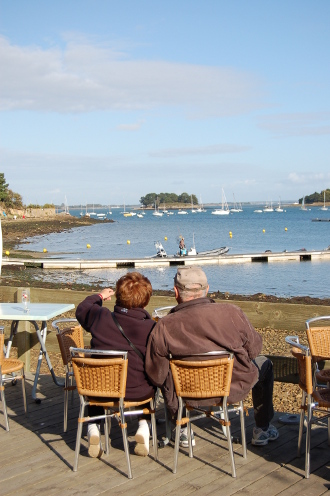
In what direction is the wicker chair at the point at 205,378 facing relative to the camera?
away from the camera

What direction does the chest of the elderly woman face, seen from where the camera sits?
away from the camera

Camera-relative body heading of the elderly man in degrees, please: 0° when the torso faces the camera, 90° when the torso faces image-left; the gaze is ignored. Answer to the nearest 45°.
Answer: approximately 180°

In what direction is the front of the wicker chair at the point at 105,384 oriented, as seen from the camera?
facing away from the viewer and to the right of the viewer

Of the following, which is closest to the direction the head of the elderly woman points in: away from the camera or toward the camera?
away from the camera

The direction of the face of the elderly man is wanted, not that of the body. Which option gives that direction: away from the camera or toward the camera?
away from the camera
